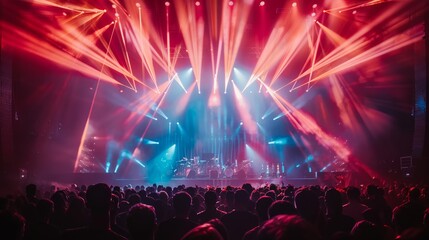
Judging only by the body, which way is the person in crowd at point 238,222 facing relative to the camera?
away from the camera

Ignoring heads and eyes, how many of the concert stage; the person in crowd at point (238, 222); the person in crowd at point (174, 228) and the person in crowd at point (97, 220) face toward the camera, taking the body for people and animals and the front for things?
1

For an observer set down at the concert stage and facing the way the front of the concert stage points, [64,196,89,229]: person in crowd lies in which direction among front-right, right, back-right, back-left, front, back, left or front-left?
front

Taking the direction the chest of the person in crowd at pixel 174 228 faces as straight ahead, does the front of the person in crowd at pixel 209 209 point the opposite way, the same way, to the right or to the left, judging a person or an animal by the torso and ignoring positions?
the same way

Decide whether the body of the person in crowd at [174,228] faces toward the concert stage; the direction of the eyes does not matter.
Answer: yes

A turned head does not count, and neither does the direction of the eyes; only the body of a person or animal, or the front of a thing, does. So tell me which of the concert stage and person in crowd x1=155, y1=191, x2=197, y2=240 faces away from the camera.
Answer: the person in crowd

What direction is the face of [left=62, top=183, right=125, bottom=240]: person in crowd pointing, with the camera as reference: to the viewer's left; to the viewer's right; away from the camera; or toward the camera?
away from the camera

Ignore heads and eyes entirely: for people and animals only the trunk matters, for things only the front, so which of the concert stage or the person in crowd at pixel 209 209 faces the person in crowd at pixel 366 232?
the concert stage

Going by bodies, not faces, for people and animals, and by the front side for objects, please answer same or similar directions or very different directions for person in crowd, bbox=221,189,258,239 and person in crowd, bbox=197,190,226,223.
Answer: same or similar directions

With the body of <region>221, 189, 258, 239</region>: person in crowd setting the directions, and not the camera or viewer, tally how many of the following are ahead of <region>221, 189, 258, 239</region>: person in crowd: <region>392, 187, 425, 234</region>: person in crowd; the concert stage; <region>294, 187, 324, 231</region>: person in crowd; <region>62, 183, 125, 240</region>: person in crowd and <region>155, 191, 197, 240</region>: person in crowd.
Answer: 1

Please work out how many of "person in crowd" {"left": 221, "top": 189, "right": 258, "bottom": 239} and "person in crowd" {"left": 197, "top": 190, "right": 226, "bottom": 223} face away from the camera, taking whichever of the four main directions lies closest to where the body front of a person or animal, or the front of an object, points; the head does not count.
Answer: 2

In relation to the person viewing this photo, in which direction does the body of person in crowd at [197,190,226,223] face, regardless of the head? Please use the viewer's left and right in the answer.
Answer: facing away from the viewer

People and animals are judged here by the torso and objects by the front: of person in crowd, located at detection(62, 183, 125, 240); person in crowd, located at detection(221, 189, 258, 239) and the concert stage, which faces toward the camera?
the concert stage

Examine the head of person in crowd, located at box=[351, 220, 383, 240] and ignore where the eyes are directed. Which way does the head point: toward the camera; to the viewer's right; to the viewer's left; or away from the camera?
away from the camera

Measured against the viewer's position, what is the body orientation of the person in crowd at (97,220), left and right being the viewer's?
facing away from the viewer

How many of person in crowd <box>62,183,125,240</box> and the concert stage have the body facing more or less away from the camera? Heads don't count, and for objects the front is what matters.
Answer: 1

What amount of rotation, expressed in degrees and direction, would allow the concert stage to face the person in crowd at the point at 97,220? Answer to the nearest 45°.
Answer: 0° — it already faces them

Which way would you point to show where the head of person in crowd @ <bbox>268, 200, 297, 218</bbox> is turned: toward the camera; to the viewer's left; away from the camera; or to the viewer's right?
away from the camera

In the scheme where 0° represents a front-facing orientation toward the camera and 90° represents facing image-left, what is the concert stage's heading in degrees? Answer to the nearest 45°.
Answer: approximately 0°
